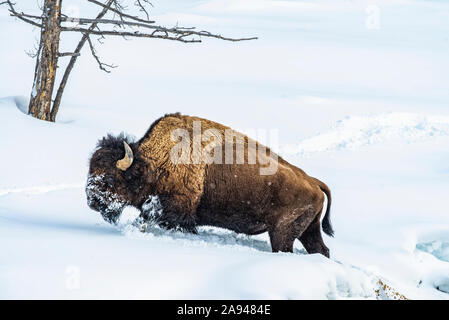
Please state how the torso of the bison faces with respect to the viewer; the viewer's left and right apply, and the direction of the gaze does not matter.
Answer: facing to the left of the viewer
